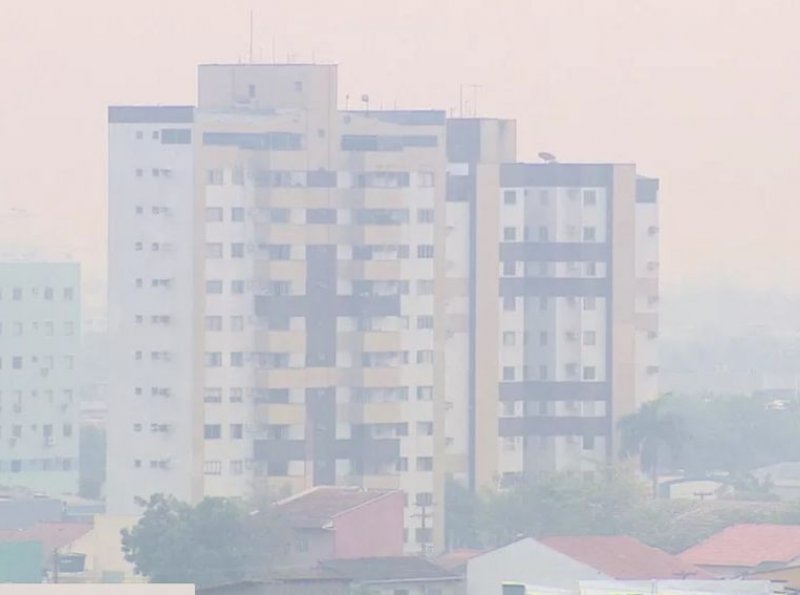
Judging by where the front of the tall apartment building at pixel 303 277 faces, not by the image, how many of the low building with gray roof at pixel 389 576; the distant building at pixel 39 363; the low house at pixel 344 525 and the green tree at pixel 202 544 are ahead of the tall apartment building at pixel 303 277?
3

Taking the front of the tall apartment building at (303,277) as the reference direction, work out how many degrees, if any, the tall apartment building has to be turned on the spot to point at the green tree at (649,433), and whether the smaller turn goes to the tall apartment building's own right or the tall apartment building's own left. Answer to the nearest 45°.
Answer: approximately 90° to the tall apartment building's own left

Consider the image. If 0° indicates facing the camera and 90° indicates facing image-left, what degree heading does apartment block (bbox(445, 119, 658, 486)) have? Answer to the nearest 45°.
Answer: approximately 0°

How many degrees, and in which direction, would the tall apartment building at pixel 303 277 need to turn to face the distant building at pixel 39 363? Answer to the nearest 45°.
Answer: approximately 135° to its right

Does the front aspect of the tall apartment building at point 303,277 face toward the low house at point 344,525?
yes
